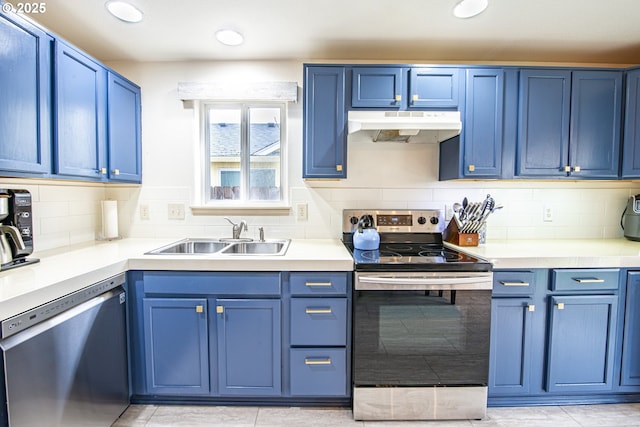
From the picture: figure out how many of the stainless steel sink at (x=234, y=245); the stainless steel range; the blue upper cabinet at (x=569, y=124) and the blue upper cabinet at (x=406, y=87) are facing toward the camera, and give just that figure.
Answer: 4

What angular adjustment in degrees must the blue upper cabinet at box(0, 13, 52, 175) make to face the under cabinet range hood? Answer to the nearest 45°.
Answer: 0° — it already faces it

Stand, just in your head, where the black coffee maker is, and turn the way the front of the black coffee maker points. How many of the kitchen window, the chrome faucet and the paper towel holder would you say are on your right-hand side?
0

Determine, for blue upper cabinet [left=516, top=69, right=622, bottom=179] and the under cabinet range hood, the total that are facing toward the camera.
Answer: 2

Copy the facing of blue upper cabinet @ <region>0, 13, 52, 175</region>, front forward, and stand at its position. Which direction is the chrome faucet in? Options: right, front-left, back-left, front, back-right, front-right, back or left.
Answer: front-left

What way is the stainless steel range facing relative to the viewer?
toward the camera

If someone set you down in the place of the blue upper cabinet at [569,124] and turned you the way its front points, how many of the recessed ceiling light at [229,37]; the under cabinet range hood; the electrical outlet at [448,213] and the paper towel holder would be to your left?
0

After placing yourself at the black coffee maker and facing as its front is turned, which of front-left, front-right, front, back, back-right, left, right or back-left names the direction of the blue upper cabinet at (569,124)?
front

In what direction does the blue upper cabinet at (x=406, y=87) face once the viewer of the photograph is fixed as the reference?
facing the viewer

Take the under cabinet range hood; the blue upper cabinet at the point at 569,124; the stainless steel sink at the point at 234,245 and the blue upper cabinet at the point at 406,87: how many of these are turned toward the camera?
4

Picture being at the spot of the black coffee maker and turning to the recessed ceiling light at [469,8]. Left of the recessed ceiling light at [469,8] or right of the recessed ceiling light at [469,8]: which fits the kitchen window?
left

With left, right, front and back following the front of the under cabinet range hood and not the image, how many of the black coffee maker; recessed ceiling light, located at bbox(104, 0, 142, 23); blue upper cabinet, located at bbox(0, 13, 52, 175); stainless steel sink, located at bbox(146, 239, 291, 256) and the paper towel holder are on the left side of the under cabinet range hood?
0

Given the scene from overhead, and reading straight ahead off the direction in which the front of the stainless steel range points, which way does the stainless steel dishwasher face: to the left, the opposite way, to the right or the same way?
to the left

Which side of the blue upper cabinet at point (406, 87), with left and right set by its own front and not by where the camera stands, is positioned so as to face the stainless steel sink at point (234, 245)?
right

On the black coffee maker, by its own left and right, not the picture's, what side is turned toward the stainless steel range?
front

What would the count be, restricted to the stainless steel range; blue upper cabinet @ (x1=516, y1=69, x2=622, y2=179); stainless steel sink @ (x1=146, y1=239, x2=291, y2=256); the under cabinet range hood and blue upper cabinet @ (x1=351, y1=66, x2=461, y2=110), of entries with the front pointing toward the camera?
5

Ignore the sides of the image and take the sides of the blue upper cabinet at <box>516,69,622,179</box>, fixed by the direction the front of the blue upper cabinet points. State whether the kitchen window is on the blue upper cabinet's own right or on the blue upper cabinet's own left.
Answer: on the blue upper cabinet's own right

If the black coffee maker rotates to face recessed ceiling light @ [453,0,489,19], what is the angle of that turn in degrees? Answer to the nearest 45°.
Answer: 0° — it already faces it

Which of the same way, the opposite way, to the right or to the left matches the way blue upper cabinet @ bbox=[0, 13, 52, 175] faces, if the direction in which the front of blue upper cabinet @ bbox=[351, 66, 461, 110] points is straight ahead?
to the left

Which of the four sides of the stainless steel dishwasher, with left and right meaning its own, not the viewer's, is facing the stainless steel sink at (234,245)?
left
